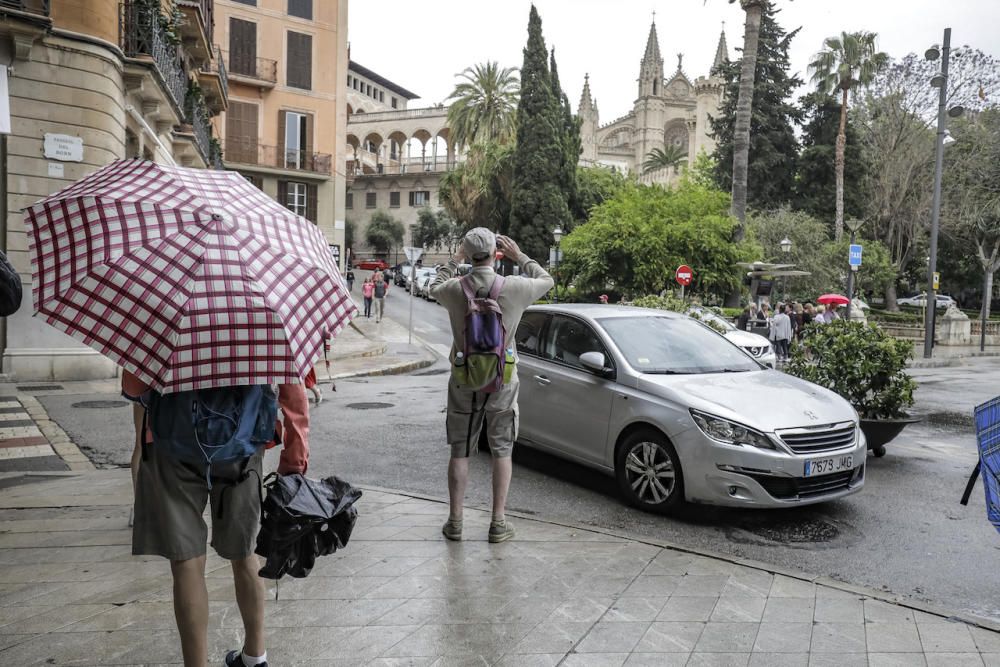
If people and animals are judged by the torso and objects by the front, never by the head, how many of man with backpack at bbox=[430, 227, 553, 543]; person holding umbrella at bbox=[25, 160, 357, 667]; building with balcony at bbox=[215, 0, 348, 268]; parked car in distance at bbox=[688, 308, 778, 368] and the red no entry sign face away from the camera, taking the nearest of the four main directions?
2

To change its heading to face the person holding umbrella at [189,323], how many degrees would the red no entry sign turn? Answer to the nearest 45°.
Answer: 0° — it already faces them

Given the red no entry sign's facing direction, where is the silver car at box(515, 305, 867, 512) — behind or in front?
in front

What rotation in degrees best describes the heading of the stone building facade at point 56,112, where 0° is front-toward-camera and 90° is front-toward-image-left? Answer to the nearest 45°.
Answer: approximately 315°

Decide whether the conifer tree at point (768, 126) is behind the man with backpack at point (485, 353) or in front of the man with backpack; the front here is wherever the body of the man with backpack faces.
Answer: in front

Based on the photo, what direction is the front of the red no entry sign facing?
toward the camera

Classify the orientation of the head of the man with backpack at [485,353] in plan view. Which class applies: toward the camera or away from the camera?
away from the camera

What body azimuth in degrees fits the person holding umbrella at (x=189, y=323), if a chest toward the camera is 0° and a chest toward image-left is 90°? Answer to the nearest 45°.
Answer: approximately 180°

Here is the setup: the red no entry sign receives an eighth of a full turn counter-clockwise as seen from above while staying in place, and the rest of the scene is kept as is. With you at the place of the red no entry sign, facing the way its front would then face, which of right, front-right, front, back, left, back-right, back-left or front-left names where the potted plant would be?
front-right

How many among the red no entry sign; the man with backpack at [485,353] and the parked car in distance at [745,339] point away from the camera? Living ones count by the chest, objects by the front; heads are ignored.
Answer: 1

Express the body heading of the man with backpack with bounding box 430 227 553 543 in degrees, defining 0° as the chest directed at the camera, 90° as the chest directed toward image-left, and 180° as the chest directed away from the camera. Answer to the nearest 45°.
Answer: approximately 180°

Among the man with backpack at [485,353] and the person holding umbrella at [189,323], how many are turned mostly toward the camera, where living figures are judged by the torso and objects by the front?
0

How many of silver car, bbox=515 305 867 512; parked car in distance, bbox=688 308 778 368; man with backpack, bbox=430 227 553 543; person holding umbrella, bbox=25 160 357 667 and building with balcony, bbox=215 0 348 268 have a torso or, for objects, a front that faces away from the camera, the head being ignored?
2
